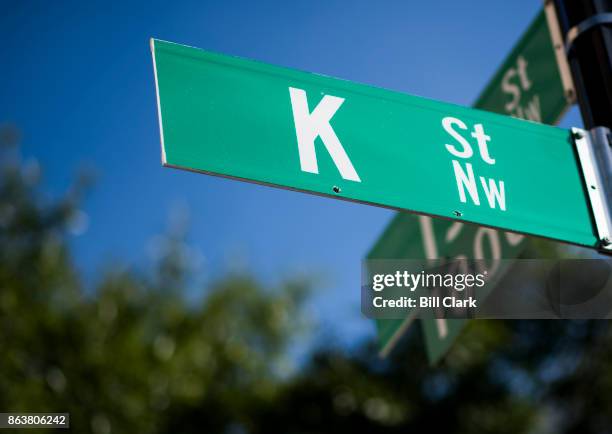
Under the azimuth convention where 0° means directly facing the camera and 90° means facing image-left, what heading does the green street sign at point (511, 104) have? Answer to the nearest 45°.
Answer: approximately 45°

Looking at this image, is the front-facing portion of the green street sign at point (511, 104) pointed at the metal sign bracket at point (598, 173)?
no

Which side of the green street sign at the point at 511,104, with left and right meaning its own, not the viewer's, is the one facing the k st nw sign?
front
